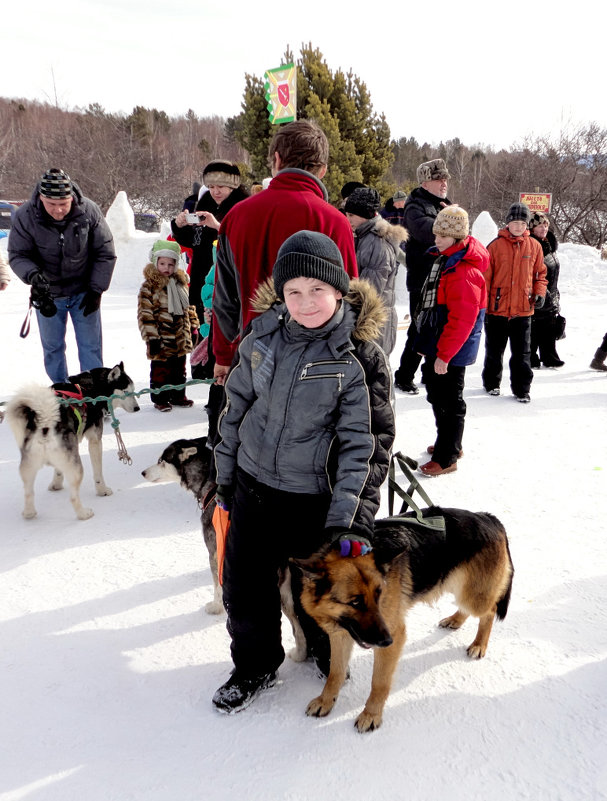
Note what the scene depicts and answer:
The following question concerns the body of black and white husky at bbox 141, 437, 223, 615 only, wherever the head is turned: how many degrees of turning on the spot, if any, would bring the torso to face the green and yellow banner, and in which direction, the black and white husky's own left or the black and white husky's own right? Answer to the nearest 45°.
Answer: approximately 90° to the black and white husky's own right

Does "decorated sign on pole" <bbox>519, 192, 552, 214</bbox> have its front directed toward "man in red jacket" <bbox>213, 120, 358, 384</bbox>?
yes

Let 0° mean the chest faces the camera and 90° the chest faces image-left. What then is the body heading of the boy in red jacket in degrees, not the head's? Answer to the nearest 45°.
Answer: approximately 90°

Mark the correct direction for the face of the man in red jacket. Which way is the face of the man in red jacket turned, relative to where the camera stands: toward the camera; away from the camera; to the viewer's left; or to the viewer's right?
away from the camera

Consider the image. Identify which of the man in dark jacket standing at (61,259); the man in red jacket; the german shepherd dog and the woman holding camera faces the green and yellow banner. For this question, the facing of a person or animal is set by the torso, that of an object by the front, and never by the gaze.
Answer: the man in red jacket

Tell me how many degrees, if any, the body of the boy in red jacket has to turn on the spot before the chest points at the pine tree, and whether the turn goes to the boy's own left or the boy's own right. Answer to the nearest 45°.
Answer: approximately 90° to the boy's own right

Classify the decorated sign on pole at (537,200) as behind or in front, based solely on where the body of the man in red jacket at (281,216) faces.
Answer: in front

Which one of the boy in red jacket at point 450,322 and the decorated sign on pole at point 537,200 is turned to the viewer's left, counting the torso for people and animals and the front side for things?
the boy in red jacket

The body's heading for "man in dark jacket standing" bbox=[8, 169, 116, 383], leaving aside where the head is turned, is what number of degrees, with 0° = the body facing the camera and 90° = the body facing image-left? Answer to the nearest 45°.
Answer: approximately 0°

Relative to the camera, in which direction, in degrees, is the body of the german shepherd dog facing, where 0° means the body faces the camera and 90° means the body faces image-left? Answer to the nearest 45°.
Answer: approximately 45°

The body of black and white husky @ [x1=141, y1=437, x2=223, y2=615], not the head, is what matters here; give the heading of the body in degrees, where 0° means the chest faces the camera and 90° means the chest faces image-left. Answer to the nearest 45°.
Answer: approximately 90°

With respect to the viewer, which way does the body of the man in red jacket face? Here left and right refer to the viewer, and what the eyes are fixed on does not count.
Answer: facing away from the viewer

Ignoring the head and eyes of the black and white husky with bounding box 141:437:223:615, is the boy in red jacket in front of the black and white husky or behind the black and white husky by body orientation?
behind
